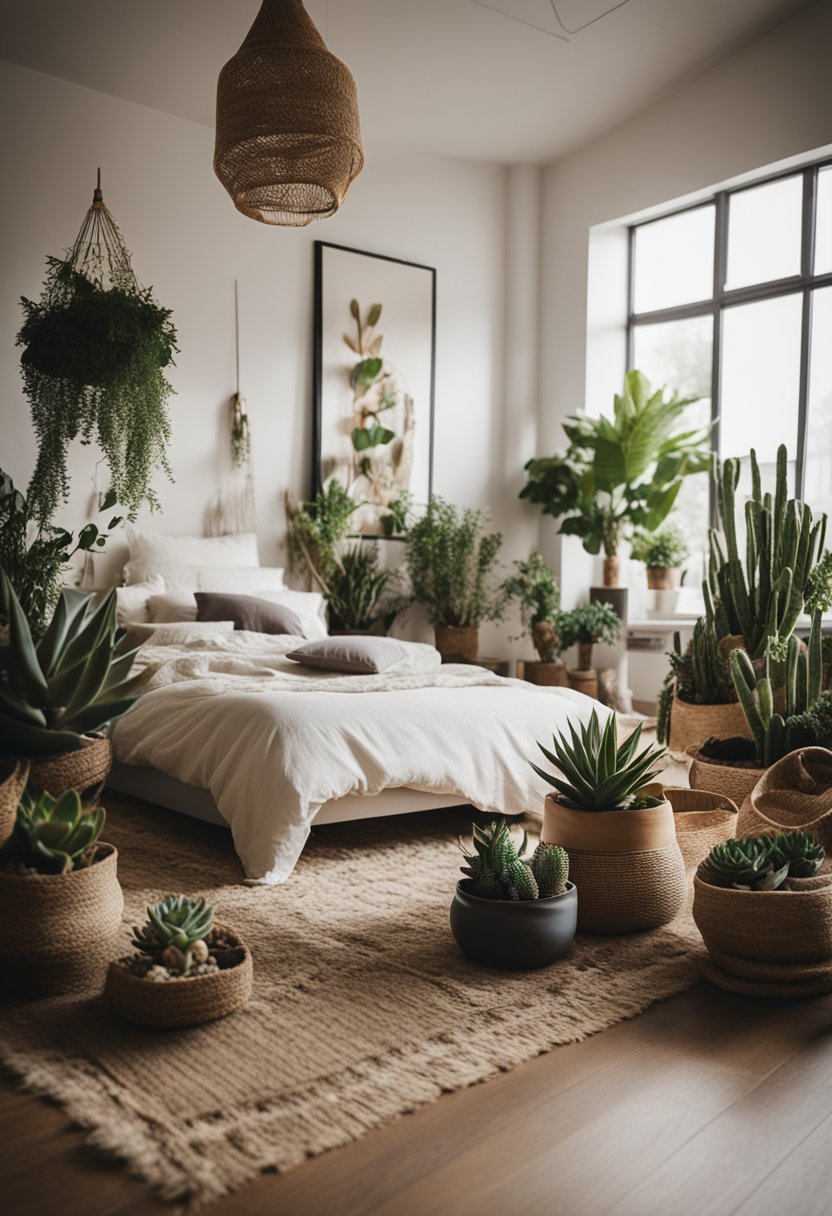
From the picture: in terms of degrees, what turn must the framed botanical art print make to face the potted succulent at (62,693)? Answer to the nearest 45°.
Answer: approximately 45° to its right

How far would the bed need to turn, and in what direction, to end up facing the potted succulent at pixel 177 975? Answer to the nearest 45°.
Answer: approximately 45° to its right

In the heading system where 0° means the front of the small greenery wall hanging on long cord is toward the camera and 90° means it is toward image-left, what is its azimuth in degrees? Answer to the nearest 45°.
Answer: approximately 315°

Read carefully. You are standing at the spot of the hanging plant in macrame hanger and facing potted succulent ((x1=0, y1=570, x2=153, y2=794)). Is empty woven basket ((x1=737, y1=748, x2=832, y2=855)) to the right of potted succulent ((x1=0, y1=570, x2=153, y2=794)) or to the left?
left

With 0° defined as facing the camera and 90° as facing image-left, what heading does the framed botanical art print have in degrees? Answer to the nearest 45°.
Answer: approximately 315°

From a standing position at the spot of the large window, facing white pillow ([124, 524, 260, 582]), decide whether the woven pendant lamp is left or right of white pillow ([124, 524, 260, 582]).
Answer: left

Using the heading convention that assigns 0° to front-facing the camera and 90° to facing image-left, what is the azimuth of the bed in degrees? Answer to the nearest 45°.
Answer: approximately 315°
